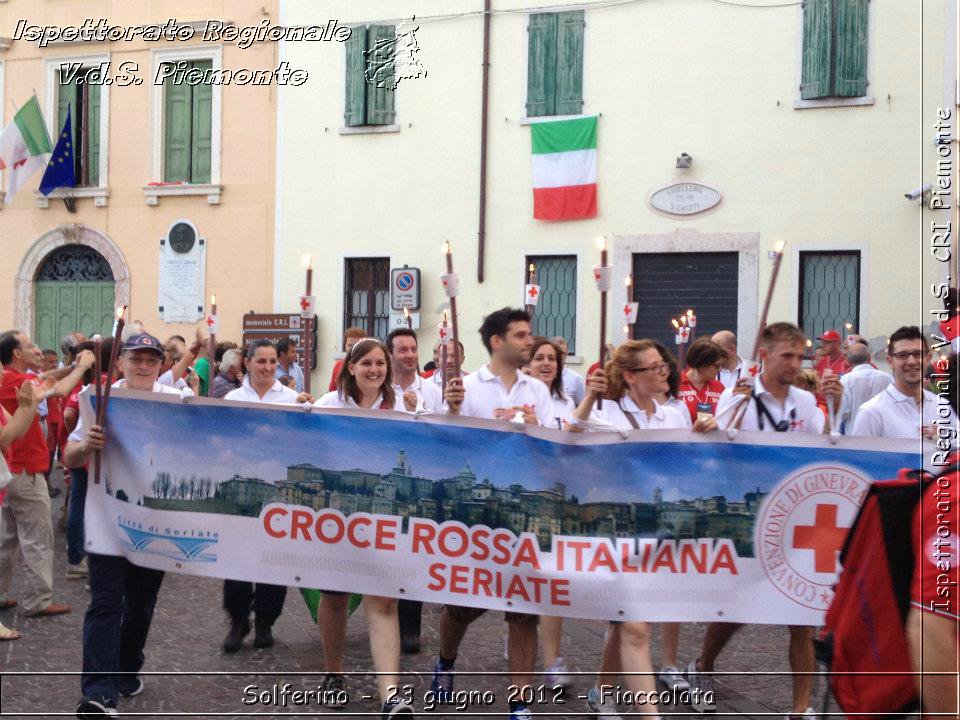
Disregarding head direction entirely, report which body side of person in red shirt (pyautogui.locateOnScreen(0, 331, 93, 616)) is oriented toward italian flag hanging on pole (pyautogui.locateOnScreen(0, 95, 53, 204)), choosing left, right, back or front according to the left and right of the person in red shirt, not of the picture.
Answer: left

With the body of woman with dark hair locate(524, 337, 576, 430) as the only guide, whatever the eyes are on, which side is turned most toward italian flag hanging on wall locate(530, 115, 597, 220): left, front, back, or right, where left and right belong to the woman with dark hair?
back

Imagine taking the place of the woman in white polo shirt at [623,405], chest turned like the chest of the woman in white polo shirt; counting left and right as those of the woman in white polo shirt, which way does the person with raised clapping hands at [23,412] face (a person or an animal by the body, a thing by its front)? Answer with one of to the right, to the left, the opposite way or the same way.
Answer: to the left

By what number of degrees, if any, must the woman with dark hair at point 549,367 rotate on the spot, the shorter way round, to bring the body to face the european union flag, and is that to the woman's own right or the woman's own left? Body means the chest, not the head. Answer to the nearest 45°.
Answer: approximately 135° to the woman's own right

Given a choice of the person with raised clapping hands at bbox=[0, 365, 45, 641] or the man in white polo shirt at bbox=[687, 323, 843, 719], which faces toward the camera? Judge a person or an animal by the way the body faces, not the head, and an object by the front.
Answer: the man in white polo shirt

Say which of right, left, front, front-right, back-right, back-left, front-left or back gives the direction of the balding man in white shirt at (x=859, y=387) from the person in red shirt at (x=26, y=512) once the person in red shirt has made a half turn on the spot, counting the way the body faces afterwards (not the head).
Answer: back

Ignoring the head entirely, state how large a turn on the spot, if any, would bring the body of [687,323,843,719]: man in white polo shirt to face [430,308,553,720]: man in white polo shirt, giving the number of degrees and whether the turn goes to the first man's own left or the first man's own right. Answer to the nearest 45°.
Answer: approximately 90° to the first man's own right

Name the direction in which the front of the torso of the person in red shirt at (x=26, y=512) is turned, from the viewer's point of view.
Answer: to the viewer's right

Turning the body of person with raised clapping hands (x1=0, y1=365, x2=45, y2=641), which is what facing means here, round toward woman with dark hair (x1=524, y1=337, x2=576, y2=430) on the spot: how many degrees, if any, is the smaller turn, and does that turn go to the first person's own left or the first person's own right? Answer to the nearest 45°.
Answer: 0° — they already face them

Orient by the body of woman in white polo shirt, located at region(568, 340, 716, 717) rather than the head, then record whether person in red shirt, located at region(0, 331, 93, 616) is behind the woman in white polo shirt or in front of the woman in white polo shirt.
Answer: behind

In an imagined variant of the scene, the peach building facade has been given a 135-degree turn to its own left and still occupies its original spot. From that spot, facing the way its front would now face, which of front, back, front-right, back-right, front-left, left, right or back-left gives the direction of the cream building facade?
right

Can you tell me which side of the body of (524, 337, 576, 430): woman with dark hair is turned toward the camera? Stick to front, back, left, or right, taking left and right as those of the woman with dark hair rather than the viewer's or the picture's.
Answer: front

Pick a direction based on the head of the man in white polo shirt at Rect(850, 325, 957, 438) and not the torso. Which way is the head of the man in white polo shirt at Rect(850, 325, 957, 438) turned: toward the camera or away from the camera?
toward the camera

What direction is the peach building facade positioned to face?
toward the camera

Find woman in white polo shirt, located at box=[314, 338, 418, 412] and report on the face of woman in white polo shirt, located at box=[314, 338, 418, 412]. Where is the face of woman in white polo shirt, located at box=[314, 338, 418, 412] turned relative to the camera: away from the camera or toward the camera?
toward the camera

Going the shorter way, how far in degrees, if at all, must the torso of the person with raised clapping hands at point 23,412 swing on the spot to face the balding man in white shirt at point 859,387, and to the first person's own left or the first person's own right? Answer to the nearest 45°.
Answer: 0° — they already face them

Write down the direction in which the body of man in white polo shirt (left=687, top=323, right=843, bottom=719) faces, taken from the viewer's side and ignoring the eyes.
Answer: toward the camera

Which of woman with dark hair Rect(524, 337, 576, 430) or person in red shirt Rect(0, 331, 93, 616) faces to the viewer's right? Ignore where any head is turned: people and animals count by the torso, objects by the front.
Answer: the person in red shirt

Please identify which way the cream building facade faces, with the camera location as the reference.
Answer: facing the viewer
